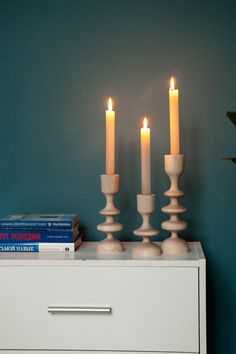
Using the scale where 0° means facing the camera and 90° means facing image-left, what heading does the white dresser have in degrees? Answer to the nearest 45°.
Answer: approximately 0°
